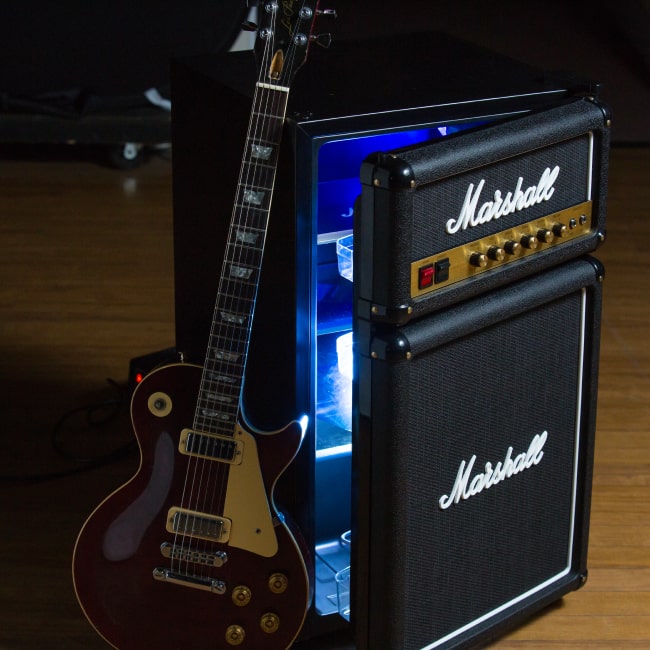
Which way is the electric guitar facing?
toward the camera

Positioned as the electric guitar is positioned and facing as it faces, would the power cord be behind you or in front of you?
behind
